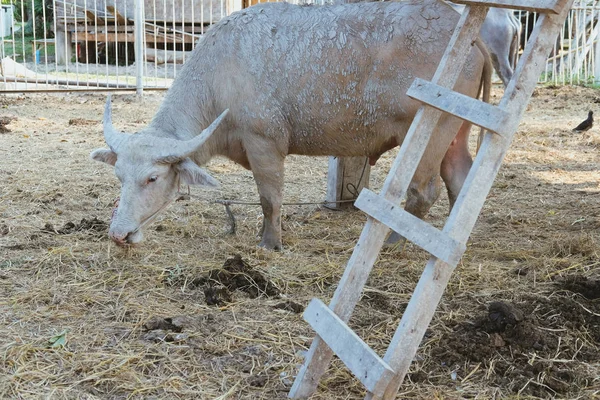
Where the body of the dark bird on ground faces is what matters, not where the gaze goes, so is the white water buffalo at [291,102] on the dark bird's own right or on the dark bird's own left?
on the dark bird's own right

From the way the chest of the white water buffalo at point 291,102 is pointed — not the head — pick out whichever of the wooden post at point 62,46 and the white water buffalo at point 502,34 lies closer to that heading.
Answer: the wooden post

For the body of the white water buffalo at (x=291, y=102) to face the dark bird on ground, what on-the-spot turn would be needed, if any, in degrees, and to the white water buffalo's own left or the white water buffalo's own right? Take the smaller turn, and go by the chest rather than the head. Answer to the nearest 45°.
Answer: approximately 135° to the white water buffalo's own right

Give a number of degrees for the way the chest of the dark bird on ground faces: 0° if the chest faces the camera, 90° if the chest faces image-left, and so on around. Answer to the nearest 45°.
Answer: approximately 270°

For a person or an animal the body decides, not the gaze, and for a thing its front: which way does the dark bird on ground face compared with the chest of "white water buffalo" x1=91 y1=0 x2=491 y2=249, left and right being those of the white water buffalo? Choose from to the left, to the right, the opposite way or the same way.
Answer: the opposite way

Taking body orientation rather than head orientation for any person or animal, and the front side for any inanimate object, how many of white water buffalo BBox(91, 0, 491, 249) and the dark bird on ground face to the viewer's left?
1

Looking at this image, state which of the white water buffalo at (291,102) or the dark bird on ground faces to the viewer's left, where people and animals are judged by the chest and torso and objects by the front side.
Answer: the white water buffalo

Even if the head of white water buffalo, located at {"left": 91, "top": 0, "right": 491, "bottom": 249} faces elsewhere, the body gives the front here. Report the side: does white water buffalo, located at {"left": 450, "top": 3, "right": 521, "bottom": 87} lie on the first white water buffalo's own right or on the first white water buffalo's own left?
on the first white water buffalo's own right

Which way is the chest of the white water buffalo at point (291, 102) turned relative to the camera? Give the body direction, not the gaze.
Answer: to the viewer's left
